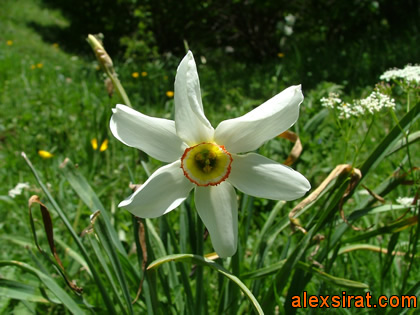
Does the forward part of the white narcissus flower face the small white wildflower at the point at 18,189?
no

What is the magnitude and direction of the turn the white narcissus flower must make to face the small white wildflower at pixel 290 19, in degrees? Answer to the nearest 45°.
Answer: approximately 180°

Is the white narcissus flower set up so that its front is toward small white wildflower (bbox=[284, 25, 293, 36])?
no

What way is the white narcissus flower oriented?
toward the camera
